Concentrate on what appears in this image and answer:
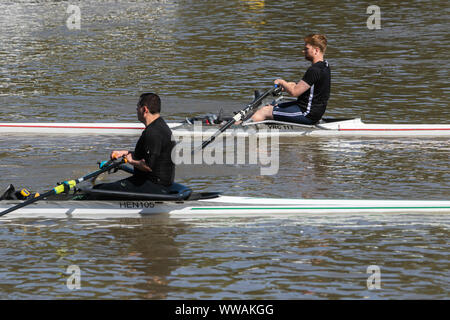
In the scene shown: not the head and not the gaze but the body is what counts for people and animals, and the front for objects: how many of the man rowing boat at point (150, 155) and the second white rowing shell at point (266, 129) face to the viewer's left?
1
